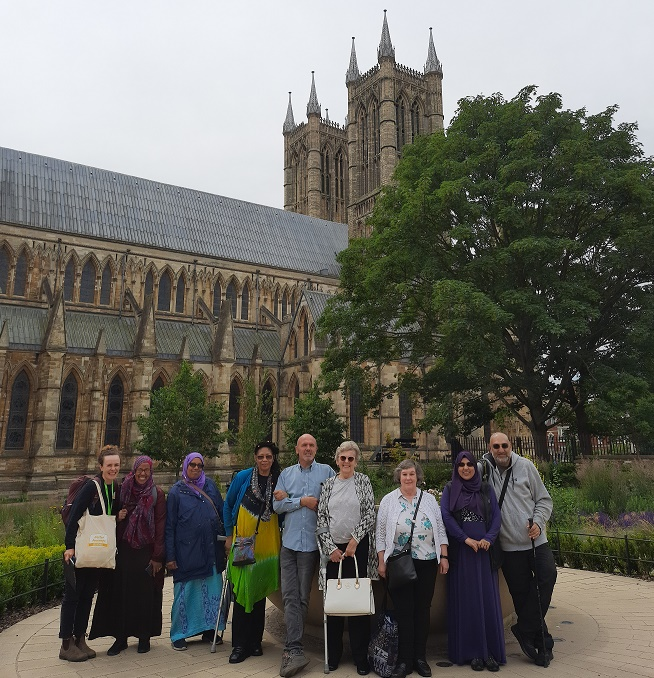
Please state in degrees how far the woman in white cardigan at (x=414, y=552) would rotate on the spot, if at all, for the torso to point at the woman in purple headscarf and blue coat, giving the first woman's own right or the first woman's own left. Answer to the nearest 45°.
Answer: approximately 90° to the first woman's own right

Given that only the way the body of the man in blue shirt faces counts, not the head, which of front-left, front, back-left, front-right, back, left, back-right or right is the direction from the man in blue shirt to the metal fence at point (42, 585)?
back-right

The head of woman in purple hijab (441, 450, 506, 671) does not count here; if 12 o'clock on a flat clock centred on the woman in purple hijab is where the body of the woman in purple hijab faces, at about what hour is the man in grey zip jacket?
The man in grey zip jacket is roughly at 8 o'clock from the woman in purple hijab.

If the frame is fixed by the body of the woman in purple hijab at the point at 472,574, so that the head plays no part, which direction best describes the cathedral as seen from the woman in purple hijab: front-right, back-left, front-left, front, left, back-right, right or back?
back-right

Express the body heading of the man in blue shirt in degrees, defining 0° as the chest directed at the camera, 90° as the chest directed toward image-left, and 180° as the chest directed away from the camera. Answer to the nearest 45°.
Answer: approximately 0°

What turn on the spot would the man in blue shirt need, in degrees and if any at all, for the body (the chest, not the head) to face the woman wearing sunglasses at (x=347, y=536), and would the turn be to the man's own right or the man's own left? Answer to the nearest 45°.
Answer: approximately 45° to the man's own left

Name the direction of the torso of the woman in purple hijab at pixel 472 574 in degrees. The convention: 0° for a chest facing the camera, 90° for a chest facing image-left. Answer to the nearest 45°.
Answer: approximately 0°

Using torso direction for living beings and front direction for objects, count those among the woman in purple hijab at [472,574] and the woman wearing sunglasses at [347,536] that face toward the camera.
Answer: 2

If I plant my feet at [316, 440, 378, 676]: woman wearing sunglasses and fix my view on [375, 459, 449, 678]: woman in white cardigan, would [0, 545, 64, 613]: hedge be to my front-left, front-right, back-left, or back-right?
back-left
